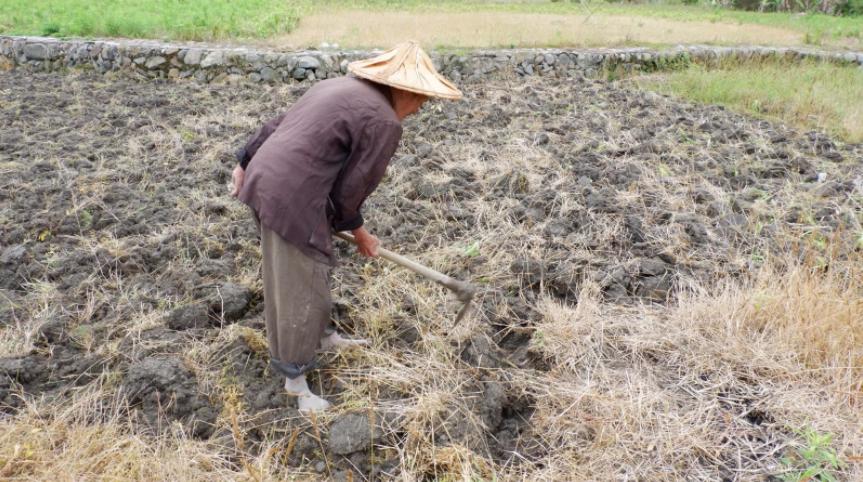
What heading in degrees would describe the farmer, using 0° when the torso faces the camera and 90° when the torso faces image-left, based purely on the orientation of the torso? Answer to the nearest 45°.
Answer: approximately 270°

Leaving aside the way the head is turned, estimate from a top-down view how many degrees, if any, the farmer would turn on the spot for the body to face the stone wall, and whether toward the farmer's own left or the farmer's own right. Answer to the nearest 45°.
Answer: approximately 90° to the farmer's own left

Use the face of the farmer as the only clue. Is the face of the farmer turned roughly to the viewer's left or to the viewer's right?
to the viewer's right
